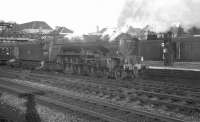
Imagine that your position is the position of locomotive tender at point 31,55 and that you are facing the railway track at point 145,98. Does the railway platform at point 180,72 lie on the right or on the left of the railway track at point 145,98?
left

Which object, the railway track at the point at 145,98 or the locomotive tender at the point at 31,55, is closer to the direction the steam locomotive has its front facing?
the railway track

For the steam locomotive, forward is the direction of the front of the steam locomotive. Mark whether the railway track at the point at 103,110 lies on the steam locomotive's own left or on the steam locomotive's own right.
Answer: on the steam locomotive's own right

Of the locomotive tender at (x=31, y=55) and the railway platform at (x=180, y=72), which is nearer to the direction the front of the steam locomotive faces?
the railway platform

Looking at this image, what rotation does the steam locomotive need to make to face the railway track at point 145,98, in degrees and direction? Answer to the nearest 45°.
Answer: approximately 45° to its right

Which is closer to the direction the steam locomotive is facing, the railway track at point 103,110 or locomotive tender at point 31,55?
the railway track

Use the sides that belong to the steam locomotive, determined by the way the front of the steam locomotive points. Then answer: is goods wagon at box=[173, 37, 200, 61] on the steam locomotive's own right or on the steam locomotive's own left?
on the steam locomotive's own left

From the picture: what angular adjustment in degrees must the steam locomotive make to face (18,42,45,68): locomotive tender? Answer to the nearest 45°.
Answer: approximately 180°

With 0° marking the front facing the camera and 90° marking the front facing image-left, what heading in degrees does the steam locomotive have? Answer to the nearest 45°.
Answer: approximately 315°
